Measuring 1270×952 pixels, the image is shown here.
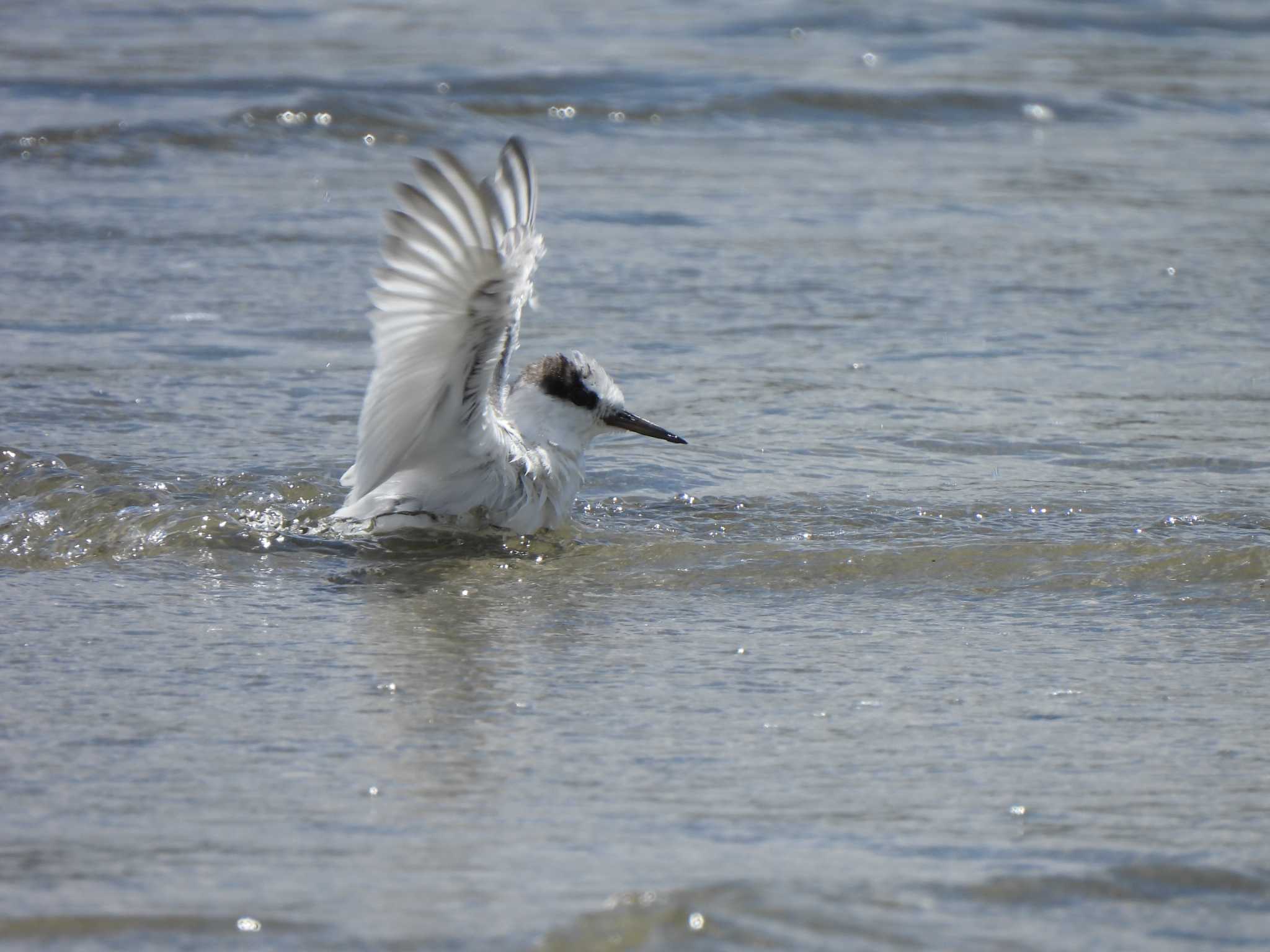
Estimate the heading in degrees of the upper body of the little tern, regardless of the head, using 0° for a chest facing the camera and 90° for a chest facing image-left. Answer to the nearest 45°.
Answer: approximately 270°
